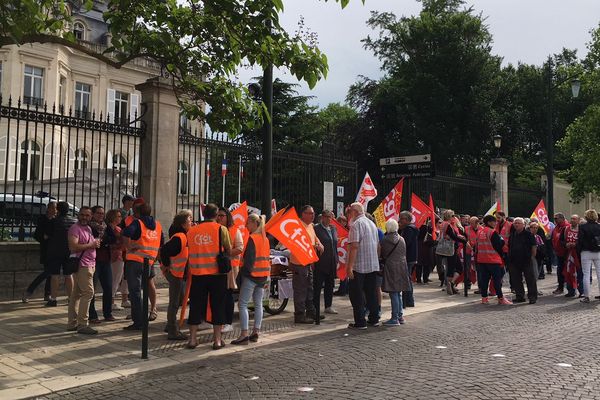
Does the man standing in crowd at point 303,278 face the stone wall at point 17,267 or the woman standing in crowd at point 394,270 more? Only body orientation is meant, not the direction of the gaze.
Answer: the woman standing in crowd

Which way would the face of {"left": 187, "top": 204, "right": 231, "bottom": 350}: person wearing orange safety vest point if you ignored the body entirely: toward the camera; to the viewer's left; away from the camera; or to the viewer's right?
away from the camera

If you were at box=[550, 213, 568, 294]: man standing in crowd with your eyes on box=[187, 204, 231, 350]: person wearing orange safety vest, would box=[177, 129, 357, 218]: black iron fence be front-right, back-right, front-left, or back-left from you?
front-right

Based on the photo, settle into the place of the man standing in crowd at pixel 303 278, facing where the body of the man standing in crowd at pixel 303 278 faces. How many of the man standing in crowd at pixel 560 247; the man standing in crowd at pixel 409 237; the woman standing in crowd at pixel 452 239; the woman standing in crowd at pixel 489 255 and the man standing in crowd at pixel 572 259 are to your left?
5

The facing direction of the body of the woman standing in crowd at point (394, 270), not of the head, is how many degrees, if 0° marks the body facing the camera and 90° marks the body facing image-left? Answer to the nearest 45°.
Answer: approximately 135°

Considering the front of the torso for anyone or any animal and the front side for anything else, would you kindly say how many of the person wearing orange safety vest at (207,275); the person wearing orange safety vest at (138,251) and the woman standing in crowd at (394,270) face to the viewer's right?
0

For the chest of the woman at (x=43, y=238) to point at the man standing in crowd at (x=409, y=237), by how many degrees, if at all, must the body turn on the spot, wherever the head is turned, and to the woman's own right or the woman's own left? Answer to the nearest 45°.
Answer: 0° — they already face them

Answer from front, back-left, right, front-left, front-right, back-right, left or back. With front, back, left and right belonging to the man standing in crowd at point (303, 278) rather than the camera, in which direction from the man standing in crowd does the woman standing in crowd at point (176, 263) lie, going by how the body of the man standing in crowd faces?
right

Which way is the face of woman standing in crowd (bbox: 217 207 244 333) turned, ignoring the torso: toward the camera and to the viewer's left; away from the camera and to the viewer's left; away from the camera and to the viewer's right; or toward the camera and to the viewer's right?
toward the camera and to the viewer's left

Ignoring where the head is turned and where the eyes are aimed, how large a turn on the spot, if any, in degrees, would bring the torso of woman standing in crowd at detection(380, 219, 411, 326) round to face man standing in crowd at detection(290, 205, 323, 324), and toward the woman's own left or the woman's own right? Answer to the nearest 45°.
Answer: approximately 45° to the woman's own left

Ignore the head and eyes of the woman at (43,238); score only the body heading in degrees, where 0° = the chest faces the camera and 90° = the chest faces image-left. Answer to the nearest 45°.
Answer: approximately 270°

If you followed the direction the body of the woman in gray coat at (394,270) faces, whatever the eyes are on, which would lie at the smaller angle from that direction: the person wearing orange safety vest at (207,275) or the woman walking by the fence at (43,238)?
the woman walking by the fence

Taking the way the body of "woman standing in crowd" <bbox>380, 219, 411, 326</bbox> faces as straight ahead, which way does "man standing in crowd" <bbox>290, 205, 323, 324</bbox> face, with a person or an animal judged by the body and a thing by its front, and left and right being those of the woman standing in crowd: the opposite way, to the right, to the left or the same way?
the opposite way
